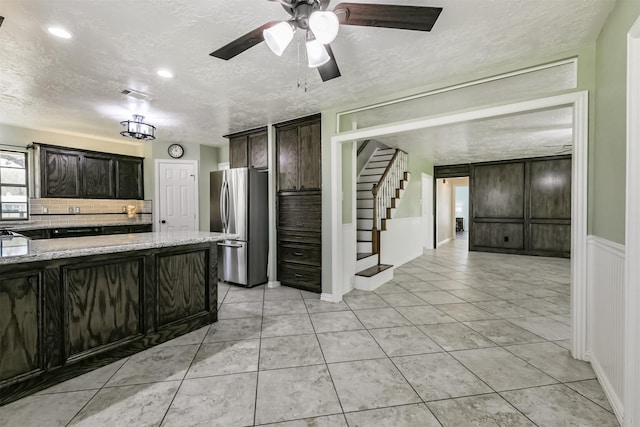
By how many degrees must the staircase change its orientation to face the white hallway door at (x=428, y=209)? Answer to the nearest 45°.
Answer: approximately 135° to its left

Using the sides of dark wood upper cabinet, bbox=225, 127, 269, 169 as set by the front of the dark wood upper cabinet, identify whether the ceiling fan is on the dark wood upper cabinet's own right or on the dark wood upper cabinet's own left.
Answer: on the dark wood upper cabinet's own left

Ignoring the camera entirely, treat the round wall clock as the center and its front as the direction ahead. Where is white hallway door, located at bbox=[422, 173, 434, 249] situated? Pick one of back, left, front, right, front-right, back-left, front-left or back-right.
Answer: left

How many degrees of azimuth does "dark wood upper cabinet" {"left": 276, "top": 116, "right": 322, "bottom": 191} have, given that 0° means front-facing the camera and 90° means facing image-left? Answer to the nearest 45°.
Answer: approximately 45°

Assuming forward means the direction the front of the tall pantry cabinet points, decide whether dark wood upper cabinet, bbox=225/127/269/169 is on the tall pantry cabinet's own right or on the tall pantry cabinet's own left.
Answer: on the tall pantry cabinet's own right

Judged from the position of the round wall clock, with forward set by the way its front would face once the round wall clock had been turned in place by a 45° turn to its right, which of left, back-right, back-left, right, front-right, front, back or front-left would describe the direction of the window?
front-right

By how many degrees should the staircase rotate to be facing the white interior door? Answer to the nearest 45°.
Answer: approximately 90° to its right

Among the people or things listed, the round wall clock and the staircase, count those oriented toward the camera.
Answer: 2

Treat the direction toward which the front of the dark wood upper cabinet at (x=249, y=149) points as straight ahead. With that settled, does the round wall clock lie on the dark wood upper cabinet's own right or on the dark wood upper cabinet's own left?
on the dark wood upper cabinet's own right

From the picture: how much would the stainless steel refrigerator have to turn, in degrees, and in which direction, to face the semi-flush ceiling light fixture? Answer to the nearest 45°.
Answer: approximately 45° to its right

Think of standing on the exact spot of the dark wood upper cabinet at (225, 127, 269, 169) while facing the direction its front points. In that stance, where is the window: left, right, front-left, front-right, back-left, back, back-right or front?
front-right

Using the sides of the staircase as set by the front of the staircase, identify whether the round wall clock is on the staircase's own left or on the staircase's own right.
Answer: on the staircase's own right

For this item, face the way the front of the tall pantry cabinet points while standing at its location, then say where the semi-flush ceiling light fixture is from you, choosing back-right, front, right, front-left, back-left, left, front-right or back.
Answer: front-right

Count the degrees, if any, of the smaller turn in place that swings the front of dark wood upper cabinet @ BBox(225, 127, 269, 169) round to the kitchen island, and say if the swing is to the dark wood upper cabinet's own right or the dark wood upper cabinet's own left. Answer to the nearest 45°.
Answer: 0° — it already faces it
